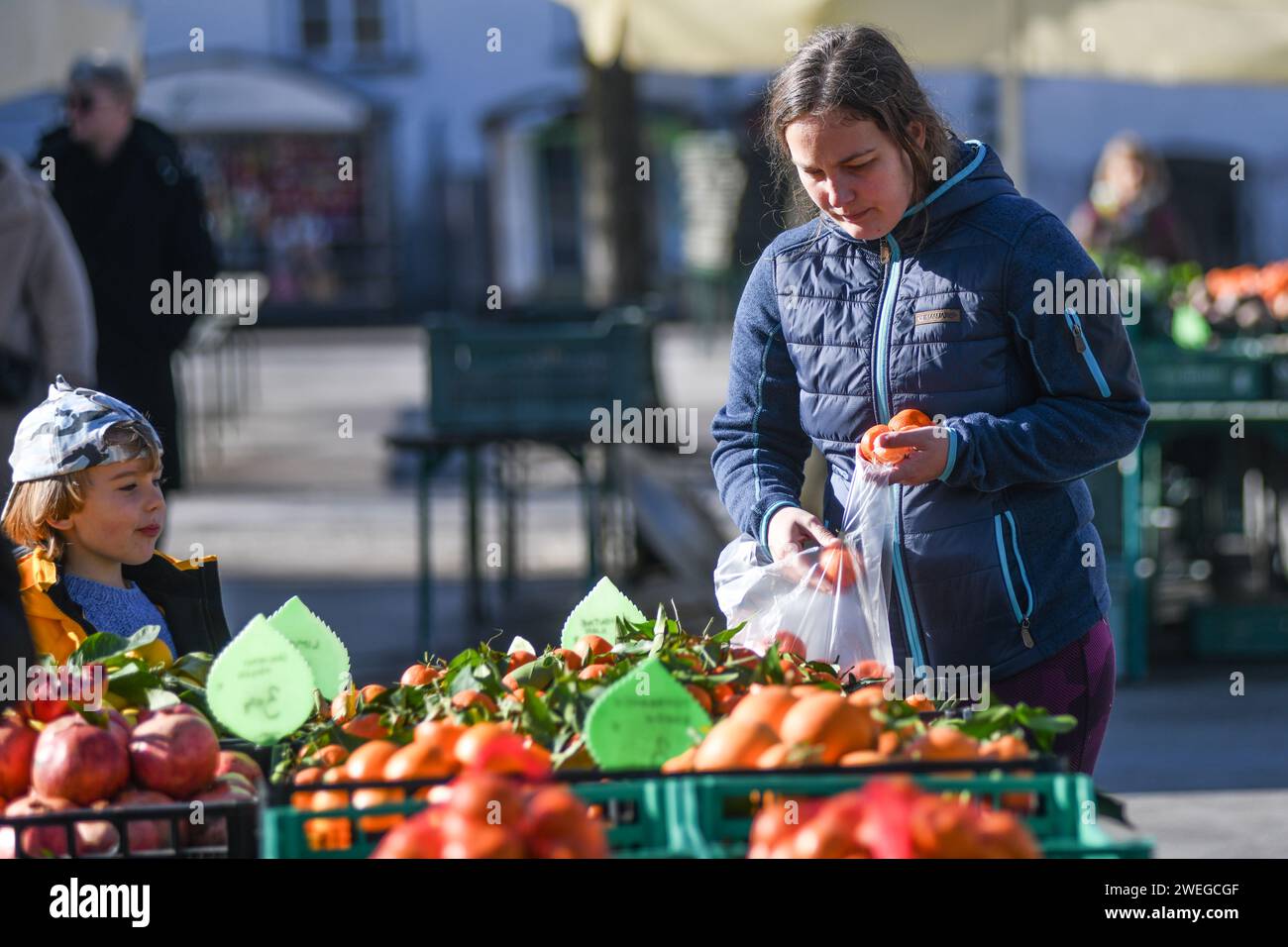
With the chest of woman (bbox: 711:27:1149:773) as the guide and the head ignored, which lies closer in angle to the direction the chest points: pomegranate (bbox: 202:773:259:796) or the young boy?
the pomegranate

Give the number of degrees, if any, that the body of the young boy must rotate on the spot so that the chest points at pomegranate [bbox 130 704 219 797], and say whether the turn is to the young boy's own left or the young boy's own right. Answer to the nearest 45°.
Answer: approximately 45° to the young boy's own right

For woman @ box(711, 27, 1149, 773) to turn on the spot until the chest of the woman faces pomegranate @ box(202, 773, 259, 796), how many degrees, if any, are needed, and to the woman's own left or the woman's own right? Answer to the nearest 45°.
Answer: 0° — they already face it

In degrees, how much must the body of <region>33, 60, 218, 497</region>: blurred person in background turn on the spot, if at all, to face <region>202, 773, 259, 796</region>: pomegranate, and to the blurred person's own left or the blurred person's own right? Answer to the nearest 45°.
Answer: approximately 45° to the blurred person's own left

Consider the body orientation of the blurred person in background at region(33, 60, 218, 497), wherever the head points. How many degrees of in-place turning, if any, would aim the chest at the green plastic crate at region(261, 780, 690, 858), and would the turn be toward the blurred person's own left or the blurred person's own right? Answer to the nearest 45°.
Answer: approximately 45° to the blurred person's own left

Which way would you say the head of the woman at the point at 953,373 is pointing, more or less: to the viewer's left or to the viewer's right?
to the viewer's left

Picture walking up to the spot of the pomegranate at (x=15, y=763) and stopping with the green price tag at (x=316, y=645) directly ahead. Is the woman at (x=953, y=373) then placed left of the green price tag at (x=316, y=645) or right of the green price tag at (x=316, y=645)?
right

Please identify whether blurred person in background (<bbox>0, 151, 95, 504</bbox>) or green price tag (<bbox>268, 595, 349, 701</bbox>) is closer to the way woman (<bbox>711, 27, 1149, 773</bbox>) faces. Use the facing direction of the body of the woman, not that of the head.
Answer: the green price tag
